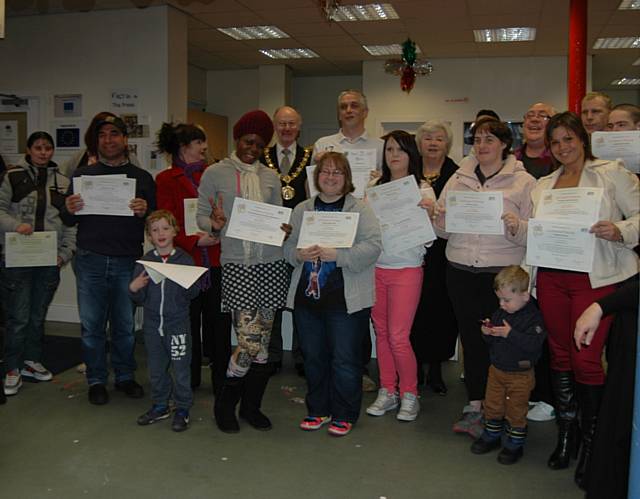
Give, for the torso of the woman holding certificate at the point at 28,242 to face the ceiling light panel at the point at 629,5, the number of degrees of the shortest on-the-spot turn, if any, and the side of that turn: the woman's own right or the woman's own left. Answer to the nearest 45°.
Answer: approximately 90° to the woman's own left

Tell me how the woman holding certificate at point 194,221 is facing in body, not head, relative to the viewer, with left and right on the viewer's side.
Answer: facing the viewer and to the right of the viewer

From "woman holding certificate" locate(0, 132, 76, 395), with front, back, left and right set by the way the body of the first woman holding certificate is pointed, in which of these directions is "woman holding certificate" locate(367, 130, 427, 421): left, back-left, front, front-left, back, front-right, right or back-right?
front-left

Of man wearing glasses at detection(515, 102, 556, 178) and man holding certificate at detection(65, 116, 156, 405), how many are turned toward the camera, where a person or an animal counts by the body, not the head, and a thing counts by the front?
2

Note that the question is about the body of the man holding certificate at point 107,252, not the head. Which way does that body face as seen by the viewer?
toward the camera

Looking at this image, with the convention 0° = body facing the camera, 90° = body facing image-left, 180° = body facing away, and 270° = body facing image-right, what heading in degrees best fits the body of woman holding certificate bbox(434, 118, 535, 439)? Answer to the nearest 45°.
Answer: approximately 45°

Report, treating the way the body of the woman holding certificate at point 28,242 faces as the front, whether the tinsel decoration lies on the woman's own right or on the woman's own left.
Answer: on the woman's own left

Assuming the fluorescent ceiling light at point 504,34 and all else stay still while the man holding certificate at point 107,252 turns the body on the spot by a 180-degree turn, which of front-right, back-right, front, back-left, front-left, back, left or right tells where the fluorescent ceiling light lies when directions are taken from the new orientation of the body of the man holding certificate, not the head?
front-right

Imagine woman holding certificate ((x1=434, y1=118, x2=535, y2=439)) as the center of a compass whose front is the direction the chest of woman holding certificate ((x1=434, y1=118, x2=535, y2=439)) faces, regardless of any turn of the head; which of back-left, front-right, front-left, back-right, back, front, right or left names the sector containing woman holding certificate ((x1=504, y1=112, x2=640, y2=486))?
left

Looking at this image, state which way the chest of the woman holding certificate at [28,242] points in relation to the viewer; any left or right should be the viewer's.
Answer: facing the viewer

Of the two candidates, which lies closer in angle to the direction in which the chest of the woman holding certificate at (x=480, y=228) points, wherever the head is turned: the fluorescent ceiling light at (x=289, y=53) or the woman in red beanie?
the woman in red beanie

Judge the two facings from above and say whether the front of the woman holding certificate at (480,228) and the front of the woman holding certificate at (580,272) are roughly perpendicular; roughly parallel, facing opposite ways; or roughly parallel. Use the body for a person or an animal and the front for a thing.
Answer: roughly parallel

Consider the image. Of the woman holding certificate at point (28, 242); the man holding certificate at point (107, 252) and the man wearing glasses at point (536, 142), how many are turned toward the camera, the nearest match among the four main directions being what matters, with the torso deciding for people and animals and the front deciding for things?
3
